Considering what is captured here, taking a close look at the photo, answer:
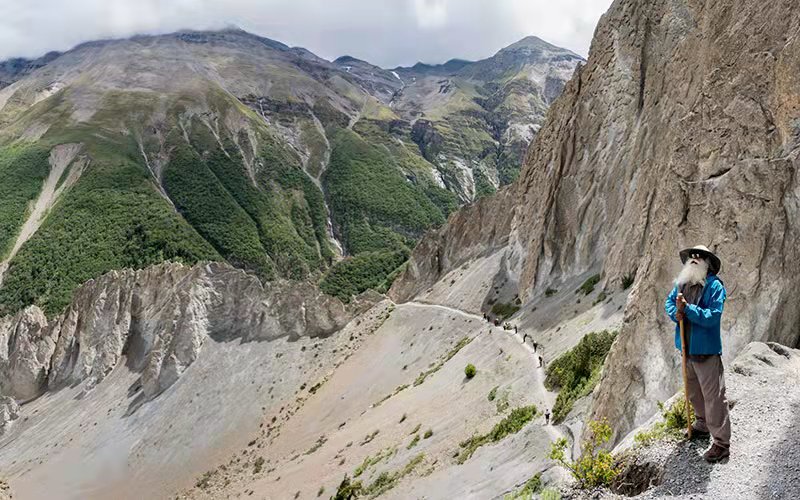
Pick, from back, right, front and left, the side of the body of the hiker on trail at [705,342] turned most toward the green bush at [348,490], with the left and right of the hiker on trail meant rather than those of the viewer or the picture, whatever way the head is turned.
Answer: right

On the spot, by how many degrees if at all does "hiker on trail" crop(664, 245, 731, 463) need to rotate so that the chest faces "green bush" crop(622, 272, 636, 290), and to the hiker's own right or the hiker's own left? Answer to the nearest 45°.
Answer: approximately 135° to the hiker's own right

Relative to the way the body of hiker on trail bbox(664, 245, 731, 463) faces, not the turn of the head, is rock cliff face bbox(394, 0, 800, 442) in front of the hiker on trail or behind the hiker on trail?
behind

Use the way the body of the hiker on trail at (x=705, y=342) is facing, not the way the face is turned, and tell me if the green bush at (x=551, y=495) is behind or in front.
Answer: in front

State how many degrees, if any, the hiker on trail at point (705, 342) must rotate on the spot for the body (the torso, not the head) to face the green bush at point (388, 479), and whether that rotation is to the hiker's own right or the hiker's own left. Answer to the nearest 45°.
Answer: approximately 90° to the hiker's own right

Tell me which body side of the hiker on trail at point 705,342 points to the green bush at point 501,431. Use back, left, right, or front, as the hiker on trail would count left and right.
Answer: right

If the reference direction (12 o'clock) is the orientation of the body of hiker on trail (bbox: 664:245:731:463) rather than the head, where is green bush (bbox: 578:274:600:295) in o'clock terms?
The green bush is roughly at 4 o'clock from the hiker on trail.

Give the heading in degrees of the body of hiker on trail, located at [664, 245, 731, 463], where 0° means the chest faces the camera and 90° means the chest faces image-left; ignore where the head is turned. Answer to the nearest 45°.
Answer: approximately 45°
